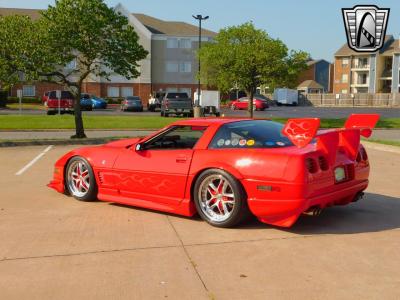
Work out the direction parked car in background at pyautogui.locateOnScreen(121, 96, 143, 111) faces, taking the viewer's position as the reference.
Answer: facing away from the viewer

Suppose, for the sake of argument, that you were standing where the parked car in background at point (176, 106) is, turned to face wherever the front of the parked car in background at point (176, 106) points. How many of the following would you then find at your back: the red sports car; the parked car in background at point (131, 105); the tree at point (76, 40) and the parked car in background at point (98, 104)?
2

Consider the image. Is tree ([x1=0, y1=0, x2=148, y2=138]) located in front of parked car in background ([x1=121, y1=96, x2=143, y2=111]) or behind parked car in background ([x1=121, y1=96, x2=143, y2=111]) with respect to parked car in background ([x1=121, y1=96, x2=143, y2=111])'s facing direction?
behind

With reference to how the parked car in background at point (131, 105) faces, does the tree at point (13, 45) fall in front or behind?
behind

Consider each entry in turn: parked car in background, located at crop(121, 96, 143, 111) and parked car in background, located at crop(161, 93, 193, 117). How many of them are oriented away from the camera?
2

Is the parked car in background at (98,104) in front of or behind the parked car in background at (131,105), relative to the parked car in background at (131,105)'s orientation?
in front

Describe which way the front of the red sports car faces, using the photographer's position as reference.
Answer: facing away from the viewer and to the left of the viewer

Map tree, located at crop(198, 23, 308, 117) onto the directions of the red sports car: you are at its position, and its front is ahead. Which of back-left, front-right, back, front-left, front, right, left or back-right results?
front-right

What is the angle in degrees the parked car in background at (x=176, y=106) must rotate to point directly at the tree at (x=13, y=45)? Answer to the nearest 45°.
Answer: approximately 180°

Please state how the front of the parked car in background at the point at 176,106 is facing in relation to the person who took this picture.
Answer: facing away from the viewer

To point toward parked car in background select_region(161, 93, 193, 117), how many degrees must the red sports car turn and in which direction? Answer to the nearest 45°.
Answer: approximately 45° to its right

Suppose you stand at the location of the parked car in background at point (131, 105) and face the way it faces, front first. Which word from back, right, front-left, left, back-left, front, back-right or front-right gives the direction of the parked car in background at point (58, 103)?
back-left

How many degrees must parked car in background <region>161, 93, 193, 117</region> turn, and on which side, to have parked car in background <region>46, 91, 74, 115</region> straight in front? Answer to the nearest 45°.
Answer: approximately 90° to its left

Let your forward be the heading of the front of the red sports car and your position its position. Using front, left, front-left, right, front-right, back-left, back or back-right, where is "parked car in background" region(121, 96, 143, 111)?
front-right

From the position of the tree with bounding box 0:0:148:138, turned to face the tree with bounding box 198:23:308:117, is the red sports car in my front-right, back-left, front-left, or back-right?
back-right

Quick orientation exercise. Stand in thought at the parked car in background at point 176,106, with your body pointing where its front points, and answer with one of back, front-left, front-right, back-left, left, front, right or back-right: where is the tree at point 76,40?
back
